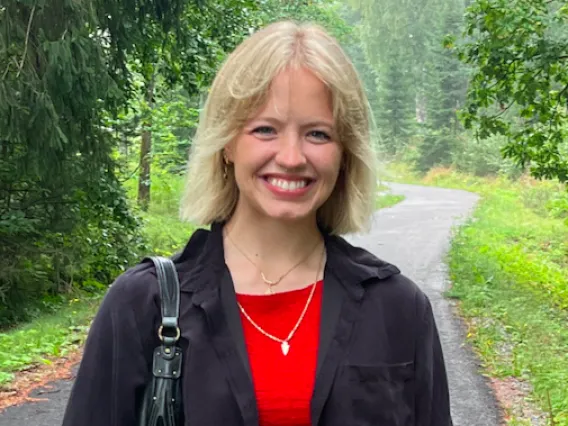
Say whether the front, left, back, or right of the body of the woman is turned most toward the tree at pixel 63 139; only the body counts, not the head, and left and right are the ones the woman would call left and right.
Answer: back

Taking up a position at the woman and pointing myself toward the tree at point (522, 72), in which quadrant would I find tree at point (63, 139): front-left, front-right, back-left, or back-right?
front-left

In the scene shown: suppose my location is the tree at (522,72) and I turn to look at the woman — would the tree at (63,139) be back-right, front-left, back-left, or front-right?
front-right

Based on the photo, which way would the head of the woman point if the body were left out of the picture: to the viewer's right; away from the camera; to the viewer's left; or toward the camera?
toward the camera

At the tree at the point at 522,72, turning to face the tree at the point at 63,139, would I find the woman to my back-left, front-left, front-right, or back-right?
front-left

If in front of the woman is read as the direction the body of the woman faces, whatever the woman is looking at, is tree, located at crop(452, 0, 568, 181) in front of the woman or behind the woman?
behind

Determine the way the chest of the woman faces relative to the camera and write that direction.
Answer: toward the camera
